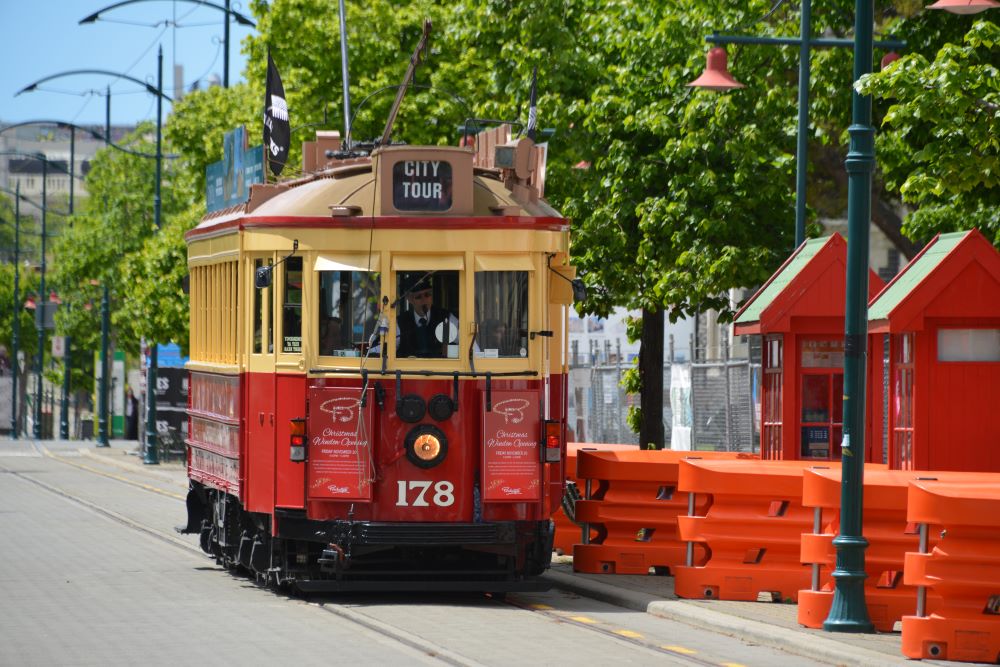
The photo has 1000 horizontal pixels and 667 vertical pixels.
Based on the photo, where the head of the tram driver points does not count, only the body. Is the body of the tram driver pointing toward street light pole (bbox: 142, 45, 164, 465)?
no

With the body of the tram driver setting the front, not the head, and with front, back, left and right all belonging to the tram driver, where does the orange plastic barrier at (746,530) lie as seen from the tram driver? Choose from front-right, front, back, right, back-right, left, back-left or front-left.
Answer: left

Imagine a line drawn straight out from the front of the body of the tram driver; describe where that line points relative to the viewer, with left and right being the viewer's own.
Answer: facing the viewer

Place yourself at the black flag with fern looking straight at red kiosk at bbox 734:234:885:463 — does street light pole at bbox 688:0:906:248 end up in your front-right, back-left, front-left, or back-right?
front-left

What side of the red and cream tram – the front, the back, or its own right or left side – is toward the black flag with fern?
back

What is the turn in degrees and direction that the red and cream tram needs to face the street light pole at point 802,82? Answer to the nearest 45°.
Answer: approximately 135° to its left

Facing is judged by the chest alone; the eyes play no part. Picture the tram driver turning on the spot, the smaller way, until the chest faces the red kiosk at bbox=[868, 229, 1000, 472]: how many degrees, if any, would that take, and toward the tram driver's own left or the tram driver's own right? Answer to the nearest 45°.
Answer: approximately 90° to the tram driver's own left

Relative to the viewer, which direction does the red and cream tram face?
toward the camera

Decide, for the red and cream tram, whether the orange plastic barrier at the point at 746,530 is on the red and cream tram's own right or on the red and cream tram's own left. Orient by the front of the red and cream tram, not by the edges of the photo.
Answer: on the red and cream tram's own left

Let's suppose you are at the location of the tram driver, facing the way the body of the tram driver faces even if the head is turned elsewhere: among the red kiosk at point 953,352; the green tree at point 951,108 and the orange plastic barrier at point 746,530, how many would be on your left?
3

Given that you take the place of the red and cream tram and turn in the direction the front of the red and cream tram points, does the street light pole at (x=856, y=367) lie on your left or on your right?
on your left

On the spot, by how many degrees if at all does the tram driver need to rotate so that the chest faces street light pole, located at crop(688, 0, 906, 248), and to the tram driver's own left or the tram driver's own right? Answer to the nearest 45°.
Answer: approximately 135° to the tram driver's own left

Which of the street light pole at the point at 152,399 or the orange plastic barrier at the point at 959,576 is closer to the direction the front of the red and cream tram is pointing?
the orange plastic barrier

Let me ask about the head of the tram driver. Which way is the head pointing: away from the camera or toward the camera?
toward the camera

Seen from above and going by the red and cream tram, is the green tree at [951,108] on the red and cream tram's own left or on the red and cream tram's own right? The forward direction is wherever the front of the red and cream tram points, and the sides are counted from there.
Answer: on the red and cream tram's own left
